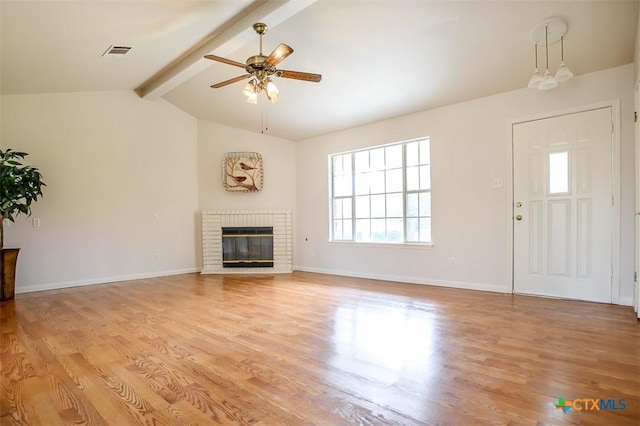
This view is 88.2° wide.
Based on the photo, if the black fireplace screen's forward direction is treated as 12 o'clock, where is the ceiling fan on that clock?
The ceiling fan is roughly at 12 o'clock from the black fireplace screen.

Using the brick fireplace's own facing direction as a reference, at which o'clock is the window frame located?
The window frame is roughly at 10 o'clock from the brick fireplace.

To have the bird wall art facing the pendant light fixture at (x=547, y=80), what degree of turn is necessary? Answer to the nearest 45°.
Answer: approximately 45° to its left

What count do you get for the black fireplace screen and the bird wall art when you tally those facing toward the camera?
2

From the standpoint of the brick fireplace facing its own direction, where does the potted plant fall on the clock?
The potted plant is roughly at 2 o'clock from the brick fireplace.

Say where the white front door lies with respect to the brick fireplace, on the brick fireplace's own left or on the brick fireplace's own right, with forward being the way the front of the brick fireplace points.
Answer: on the brick fireplace's own left

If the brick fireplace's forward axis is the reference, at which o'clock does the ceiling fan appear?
The ceiling fan is roughly at 12 o'clock from the brick fireplace.

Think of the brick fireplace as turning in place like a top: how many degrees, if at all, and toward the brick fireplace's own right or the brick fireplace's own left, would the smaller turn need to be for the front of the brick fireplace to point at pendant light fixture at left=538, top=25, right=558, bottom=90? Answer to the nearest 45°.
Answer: approximately 45° to the brick fireplace's own left

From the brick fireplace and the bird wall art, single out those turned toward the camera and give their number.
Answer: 2
